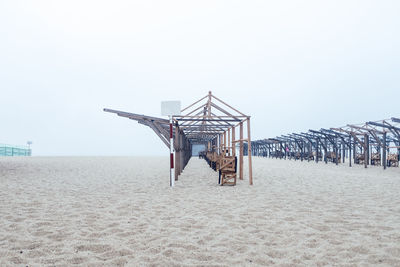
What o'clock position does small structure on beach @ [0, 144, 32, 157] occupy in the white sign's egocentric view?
The small structure on beach is roughly at 5 o'clock from the white sign.

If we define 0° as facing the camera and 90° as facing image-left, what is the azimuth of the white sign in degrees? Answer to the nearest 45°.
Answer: approximately 0°
